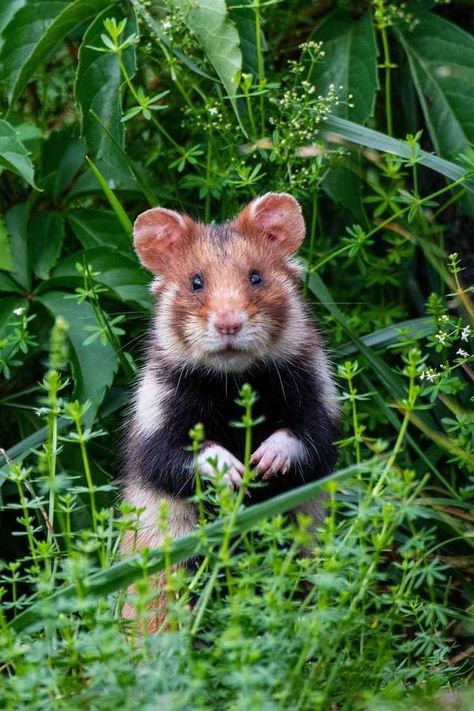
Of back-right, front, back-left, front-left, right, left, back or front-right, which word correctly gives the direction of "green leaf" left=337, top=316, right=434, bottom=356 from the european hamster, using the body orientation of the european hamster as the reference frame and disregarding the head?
back-left

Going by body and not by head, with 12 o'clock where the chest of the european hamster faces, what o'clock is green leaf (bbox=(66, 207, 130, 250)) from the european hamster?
The green leaf is roughly at 5 o'clock from the european hamster.

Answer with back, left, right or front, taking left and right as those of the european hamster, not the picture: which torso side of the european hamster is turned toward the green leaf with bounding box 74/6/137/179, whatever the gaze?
back

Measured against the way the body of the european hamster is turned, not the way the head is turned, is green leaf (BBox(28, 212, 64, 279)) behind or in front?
behind

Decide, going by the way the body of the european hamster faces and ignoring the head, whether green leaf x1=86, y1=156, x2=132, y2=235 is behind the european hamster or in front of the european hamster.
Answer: behind

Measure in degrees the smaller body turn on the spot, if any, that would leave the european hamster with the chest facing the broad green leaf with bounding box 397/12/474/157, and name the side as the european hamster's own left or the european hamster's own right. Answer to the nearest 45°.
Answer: approximately 135° to the european hamster's own left

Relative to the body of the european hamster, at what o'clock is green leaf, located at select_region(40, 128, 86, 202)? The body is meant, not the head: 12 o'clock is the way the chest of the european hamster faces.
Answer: The green leaf is roughly at 5 o'clock from the european hamster.

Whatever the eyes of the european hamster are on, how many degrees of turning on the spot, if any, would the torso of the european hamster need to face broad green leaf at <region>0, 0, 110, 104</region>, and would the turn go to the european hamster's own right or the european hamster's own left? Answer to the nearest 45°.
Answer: approximately 135° to the european hamster's own right

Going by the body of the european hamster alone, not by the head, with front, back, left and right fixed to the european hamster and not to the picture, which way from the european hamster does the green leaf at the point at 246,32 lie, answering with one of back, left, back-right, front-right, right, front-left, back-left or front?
back

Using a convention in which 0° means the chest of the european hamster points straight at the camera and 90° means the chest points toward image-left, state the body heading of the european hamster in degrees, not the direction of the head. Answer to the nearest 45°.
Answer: approximately 0°

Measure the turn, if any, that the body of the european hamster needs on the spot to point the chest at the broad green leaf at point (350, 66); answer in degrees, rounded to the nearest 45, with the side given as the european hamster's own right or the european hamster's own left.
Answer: approximately 135° to the european hamster's own left
